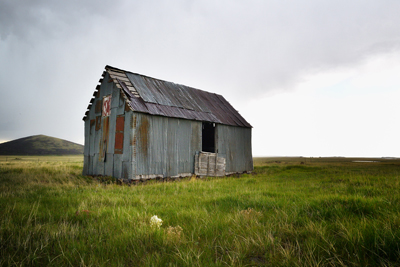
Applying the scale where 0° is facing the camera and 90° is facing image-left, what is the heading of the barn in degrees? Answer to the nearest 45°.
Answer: approximately 315°
